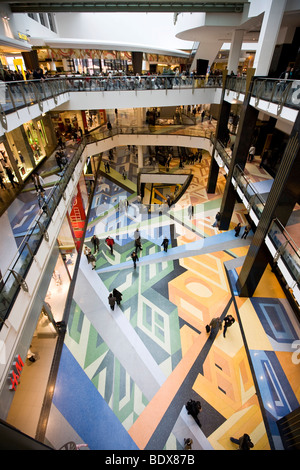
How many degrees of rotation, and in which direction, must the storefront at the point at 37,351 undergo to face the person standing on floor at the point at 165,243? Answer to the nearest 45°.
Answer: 0° — it already faces them

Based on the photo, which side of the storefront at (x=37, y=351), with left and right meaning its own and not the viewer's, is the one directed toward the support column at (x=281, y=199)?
front

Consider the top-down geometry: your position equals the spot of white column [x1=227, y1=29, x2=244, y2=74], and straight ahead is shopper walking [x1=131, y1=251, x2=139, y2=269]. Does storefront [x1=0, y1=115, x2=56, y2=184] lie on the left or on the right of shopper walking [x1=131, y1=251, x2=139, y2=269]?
right

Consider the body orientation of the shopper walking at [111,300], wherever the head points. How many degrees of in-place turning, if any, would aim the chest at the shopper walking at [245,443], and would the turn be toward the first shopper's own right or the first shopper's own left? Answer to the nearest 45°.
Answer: approximately 135° to the first shopper's own right

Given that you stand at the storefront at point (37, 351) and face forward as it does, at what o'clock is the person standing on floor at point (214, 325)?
The person standing on floor is roughly at 1 o'clock from the storefront.

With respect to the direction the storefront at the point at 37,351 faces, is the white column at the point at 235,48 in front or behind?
in front

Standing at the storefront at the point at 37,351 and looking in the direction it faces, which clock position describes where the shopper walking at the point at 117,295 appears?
The shopper walking is roughly at 12 o'clock from the storefront.

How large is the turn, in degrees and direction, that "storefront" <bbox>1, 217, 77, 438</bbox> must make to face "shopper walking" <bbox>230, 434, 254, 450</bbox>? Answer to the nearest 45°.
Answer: approximately 45° to its right

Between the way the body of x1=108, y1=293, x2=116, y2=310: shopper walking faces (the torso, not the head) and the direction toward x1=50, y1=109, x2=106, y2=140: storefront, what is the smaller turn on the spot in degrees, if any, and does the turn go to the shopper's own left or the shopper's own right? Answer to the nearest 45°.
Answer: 0° — they already face it

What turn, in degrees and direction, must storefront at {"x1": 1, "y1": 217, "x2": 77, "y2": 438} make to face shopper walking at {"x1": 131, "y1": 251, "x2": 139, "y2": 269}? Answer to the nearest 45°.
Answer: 0° — it already faces them

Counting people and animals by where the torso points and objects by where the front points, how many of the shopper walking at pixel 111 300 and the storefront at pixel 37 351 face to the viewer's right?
1

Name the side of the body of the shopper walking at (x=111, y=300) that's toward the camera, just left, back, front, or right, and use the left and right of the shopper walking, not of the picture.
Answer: back

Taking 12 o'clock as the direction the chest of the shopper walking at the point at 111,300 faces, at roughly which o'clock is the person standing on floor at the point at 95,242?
The person standing on floor is roughly at 12 o'clock from the shopper walking.

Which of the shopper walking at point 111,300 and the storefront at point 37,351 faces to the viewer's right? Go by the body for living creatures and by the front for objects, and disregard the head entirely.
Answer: the storefront

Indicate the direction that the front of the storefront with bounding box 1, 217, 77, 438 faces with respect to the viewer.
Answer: facing to the right of the viewer

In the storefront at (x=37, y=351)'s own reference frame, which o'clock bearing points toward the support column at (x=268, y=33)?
The support column is roughly at 10 o'clock from the storefront.
